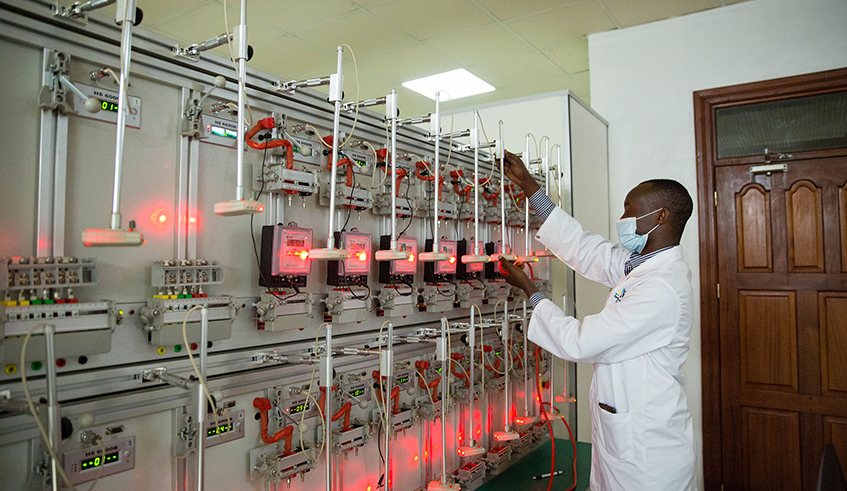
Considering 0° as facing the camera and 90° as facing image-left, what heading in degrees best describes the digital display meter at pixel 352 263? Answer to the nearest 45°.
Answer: approximately 315°

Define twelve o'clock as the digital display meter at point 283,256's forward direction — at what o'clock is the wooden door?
The wooden door is roughly at 10 o'clock from the digital display meter.

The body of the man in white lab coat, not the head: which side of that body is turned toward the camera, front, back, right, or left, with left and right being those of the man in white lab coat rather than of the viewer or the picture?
left

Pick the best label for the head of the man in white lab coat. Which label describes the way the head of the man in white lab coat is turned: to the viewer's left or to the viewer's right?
to the viewer's left

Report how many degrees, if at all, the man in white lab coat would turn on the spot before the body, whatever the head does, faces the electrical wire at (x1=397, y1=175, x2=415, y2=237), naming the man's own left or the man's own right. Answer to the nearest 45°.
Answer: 0° — they already face it

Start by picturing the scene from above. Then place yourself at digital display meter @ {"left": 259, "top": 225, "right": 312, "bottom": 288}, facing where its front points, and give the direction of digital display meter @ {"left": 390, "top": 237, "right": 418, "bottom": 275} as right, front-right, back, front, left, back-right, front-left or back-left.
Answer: left

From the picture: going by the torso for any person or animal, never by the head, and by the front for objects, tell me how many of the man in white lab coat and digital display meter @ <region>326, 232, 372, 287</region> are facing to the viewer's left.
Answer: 1

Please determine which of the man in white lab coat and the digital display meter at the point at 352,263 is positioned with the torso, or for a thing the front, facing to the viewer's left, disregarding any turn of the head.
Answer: the man in white lab coat

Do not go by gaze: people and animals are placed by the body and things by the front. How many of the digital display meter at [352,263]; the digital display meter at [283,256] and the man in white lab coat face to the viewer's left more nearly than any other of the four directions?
1

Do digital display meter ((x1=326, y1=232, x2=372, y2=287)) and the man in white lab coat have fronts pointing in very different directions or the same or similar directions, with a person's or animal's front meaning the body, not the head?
very different directions

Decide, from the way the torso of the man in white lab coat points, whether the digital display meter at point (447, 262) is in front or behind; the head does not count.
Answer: in front

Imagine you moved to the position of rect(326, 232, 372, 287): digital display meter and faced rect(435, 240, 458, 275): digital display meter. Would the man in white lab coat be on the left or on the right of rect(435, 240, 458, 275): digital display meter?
right

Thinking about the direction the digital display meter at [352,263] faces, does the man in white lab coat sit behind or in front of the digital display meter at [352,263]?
in front

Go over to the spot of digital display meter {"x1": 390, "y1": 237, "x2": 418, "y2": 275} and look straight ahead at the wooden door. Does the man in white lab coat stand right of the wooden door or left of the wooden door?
right
